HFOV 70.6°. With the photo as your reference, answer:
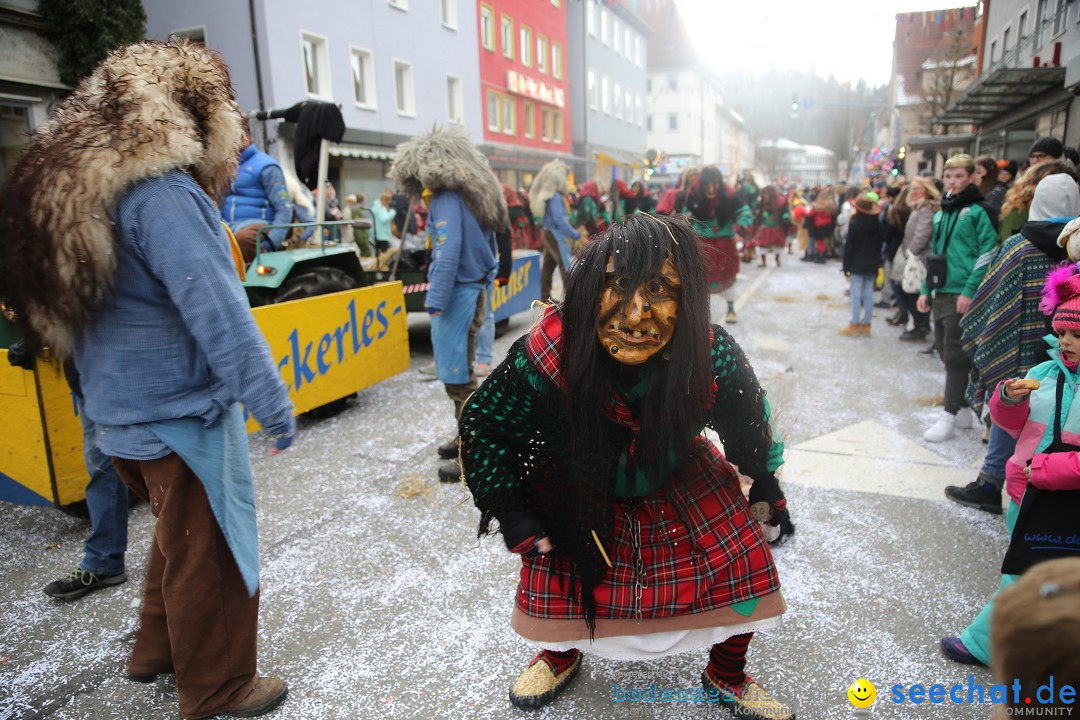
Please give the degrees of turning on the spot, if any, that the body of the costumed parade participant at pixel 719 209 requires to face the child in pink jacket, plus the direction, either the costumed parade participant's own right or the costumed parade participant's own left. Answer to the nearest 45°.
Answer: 0° — they already face them

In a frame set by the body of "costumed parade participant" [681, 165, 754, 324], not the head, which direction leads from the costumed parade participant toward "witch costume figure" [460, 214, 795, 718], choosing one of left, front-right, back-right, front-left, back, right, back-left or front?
front

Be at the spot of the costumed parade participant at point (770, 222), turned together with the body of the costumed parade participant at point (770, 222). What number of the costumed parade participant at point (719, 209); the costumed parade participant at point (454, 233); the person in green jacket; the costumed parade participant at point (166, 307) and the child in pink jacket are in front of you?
5

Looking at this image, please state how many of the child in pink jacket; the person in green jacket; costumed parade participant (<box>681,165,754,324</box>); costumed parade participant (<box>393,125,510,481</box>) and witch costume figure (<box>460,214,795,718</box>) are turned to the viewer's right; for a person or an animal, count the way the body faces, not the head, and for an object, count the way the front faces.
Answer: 0

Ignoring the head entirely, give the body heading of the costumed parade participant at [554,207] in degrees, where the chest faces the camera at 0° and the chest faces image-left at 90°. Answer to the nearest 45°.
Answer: approximately 270°

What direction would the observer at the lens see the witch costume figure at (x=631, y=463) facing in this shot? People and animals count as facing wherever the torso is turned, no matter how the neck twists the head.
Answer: facing the viewer

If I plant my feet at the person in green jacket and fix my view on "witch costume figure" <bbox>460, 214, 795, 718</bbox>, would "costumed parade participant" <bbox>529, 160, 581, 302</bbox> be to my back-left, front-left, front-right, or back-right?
back-right

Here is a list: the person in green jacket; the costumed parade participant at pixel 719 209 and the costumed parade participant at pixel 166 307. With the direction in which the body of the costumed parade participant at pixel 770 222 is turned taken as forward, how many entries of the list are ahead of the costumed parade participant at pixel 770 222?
3

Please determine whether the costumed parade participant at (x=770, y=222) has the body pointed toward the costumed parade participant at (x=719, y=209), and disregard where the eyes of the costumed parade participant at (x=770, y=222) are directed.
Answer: yes

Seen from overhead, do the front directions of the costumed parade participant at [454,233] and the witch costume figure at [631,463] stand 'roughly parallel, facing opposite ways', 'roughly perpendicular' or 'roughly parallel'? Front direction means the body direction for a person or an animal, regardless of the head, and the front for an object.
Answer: roughly perpendicular

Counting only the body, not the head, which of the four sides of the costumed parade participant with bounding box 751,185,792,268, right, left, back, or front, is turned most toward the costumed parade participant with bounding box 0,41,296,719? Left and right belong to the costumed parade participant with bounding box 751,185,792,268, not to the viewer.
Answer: front

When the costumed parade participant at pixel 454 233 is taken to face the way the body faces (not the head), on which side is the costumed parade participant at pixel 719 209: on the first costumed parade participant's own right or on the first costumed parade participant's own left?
on the first costumed parade participant's own right

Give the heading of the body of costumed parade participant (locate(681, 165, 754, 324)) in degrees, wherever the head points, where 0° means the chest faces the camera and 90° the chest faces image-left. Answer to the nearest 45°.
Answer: approximately 0°

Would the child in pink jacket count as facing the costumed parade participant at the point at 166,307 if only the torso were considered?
yes

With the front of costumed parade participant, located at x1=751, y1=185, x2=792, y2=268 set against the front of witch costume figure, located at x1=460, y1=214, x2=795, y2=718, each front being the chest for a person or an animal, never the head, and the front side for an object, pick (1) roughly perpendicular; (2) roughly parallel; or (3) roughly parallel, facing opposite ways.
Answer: roughly parallel

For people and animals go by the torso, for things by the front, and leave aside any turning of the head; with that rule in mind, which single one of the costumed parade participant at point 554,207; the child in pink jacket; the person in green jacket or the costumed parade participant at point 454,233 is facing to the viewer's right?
the costumed parade participant at point 554,207

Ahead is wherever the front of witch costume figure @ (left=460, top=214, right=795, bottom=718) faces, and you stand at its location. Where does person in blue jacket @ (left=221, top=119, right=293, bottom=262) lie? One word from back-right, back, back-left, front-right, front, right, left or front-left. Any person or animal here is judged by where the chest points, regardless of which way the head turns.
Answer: back-right
